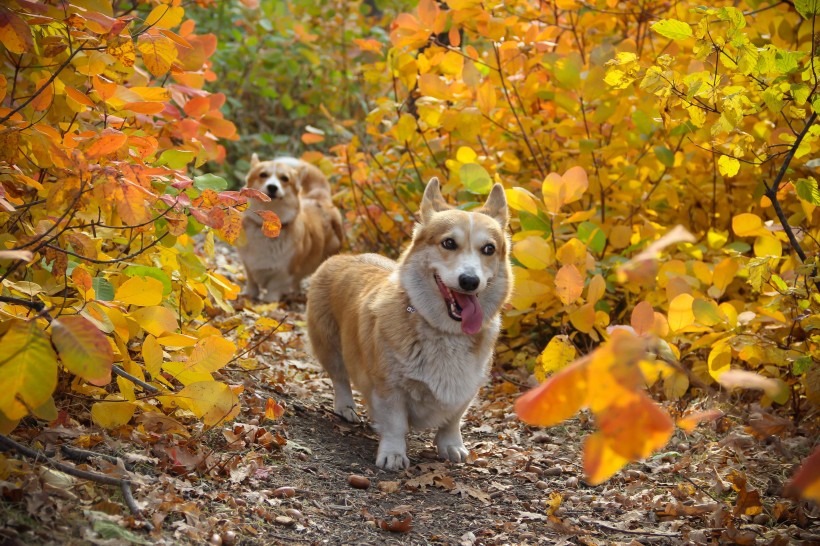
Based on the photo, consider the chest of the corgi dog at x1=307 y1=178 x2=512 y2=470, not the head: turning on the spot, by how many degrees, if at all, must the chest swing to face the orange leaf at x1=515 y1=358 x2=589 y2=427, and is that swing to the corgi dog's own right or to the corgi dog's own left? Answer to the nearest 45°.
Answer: approximately 45° to the corgi dog's own right

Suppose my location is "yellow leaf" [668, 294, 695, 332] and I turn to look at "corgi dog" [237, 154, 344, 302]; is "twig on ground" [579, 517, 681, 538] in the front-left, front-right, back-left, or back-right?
back-left

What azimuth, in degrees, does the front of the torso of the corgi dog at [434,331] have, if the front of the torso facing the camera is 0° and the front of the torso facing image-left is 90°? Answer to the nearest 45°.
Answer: approximately 315°

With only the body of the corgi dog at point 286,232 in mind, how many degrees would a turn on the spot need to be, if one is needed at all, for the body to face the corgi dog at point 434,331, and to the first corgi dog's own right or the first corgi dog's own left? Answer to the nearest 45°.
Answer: approximately 45° to the first corgi dog's own left

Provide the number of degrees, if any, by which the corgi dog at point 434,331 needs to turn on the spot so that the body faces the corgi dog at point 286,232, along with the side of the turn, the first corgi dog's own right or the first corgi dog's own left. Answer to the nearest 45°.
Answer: approximately 135° to the first corgi dog's own left

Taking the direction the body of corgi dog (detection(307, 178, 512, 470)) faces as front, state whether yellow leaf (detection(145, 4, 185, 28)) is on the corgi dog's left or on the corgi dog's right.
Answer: on the corgi dog's right

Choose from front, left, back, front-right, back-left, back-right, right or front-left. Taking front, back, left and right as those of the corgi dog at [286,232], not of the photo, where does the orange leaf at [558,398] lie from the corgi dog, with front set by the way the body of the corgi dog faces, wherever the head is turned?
front-left

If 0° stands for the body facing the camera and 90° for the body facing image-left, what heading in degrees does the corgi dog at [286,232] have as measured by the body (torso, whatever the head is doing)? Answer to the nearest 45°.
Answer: approximately 45°

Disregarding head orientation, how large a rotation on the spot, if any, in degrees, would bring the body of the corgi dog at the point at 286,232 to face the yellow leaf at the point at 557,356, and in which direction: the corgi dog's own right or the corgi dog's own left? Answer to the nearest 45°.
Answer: approximately 45° to the corgi dog's own left

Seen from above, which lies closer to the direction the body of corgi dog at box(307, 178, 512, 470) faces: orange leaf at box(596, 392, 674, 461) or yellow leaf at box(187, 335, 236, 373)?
the orange leaf
